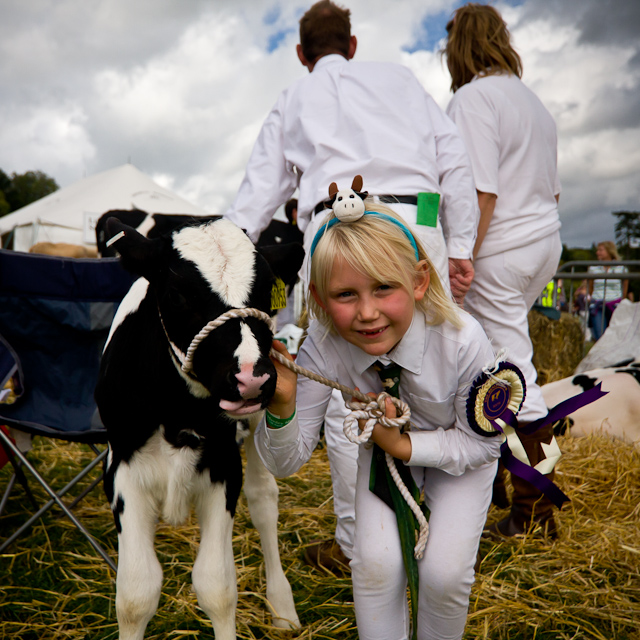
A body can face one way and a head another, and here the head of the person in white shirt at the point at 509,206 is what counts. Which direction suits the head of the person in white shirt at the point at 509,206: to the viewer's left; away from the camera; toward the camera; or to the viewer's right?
away from the camera

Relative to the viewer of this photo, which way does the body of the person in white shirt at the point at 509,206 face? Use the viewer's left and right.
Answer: facing away from the viewer and to the left of the viewer

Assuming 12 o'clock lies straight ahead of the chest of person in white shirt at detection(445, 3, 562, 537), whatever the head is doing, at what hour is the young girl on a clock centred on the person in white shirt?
The young girl is roughly at 8 o'clock from the person in white shirt.

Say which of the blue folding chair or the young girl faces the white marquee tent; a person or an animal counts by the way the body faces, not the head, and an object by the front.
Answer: the blue folding chair

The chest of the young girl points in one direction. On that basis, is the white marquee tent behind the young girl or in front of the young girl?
behind

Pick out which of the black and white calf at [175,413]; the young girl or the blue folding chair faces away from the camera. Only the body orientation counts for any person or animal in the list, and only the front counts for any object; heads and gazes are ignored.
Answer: the blue folding chair

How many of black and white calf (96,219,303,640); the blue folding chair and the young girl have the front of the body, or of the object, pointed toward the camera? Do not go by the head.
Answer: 2

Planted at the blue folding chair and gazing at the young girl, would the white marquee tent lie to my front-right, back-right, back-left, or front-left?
back-left

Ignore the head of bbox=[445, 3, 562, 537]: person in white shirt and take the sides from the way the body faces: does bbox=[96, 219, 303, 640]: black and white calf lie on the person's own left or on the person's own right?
on the person's own left

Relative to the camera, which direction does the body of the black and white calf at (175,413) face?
toward the camera

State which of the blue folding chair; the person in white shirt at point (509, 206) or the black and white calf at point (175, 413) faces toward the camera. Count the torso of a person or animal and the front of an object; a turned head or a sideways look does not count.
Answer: the black and white calf

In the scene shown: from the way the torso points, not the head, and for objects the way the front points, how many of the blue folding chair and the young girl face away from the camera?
1

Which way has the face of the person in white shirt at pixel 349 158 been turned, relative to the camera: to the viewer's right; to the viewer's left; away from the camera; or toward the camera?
away from the camera

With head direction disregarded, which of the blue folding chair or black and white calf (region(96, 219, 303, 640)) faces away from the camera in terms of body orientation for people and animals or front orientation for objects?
the blue folding chair

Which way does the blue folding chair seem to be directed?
away from the camera
